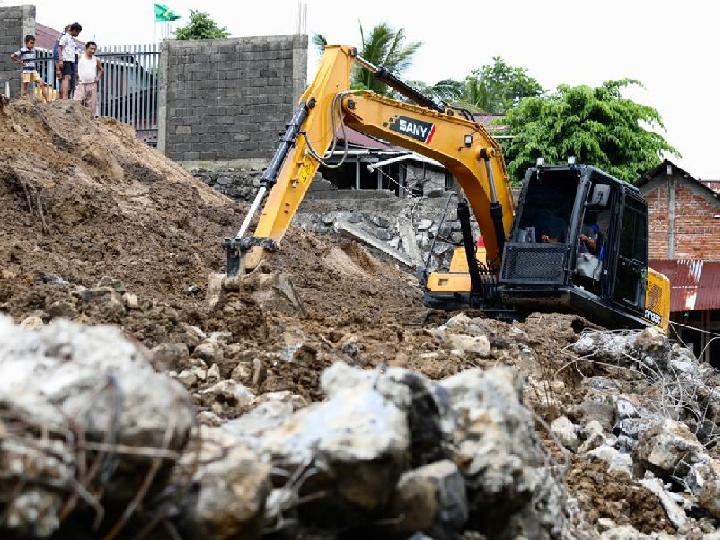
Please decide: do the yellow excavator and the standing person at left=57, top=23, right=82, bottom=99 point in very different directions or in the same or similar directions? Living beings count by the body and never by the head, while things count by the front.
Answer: very different directions

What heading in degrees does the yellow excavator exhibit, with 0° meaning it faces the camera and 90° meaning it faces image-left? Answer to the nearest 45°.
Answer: approximately 45°

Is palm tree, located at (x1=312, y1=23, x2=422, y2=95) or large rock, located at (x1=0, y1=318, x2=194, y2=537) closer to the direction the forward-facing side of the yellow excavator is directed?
the large rock

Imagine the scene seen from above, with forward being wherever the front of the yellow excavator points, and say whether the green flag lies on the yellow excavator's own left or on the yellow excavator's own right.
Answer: on the yellow excavator's own right
